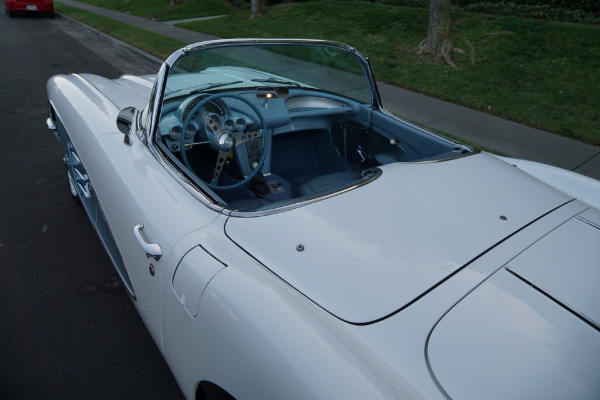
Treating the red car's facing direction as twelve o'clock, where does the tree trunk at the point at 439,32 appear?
The tree trunk is roughly at 5 o'clock from the red car.

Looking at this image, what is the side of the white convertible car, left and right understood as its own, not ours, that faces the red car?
front

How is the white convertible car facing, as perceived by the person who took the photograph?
facing away from the viewer and to the left of the viewer

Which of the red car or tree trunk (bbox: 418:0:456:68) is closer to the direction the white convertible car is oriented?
the red car

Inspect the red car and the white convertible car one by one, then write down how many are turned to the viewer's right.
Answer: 0

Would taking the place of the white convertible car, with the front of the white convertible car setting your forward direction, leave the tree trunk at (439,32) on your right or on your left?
on your right

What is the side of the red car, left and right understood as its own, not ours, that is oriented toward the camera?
back

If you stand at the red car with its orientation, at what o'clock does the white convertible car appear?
The white convertible car is roughly at 6 o'clock from the red car.
